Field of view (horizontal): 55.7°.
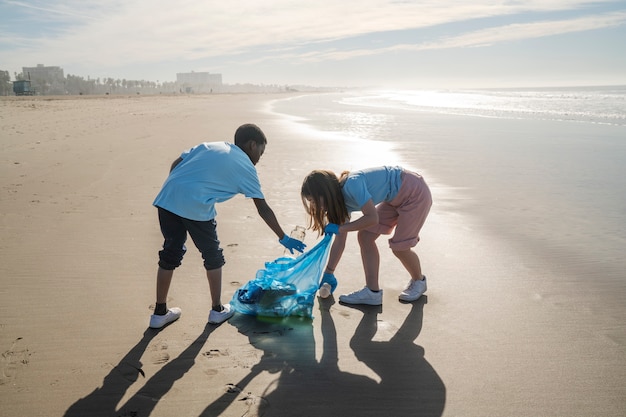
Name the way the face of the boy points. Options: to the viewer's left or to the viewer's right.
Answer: to the viewer's right

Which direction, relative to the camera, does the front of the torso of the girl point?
to the viewer's left

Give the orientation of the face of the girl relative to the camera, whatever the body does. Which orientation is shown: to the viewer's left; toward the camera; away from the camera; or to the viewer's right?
to the viewer's left

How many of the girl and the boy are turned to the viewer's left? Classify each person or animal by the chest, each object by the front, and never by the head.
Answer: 1

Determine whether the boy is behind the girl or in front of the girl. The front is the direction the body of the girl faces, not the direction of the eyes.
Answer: in front

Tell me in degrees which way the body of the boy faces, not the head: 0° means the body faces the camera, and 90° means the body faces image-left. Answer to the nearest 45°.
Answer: approximately 225°

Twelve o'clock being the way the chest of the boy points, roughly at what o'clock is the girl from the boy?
The girl is roughly at 1 o'clock from the boy.
